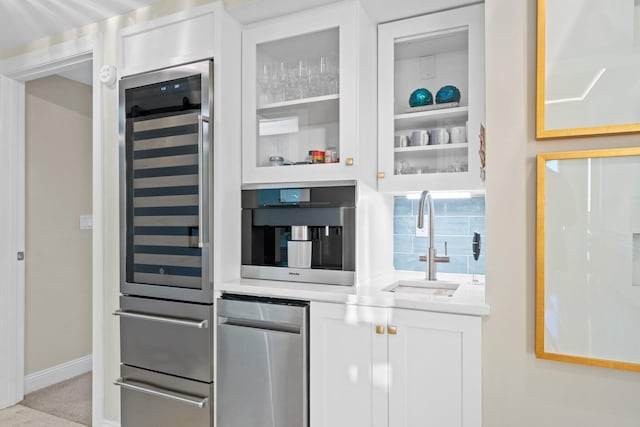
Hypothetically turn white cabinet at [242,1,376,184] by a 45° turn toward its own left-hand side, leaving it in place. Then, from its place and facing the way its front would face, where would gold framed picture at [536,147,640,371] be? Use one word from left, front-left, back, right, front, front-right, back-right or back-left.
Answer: front-left

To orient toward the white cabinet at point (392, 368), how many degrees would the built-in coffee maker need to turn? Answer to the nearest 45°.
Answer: approximately 90° to its left

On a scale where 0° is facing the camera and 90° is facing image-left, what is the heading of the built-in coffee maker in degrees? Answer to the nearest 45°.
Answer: approximately 45°

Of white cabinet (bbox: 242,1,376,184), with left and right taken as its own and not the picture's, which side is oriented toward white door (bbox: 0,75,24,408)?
right

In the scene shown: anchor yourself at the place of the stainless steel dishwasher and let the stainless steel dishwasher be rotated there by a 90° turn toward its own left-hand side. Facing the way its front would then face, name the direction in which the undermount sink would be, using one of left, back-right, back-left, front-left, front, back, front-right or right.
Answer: front-left

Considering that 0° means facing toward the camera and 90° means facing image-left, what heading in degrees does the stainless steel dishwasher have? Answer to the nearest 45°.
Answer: approximately 45°
